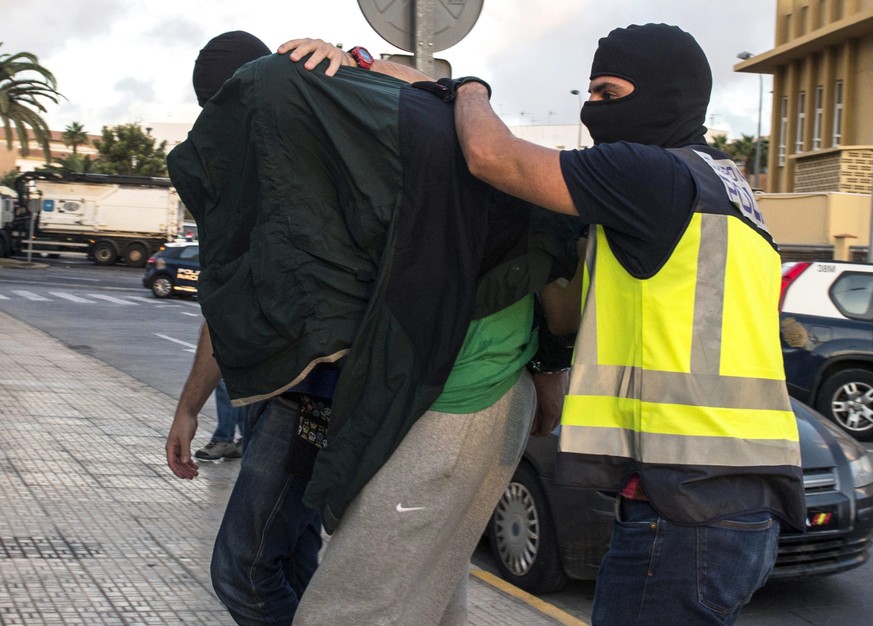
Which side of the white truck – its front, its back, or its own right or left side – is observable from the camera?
left

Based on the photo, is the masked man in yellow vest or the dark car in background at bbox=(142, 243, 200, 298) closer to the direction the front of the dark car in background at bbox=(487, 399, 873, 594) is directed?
the masked man in yellow vest

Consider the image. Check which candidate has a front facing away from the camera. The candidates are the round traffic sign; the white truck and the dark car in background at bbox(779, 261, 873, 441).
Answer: the round traffic sign

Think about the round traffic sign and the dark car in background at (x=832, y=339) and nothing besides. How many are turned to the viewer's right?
1

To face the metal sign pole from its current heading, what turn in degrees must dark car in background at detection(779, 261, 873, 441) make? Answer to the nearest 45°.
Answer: approximately 90° to its right

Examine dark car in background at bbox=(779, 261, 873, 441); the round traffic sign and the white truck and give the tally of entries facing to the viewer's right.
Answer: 1

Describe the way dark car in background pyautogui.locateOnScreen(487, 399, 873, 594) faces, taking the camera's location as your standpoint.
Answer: facing the viewer and to the right of the viewer

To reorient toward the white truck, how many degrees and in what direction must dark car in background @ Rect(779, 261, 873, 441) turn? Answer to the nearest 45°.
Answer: approximately 135° to its left

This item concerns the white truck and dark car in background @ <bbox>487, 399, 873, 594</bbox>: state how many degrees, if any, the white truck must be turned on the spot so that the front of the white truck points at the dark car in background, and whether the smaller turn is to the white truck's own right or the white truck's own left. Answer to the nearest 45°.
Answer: approximately 90° to the white truck's own left

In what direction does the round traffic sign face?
away from the camera

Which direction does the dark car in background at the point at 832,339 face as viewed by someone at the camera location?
facing to the right of the viewer

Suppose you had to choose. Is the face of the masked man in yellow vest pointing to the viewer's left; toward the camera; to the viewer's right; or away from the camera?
to the viewer's left

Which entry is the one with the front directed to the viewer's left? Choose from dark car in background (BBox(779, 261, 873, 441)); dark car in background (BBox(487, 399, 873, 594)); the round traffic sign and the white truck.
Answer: the white truck

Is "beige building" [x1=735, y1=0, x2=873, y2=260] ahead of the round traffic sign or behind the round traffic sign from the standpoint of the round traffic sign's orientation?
ahead

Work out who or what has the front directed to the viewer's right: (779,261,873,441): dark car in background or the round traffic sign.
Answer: the dark car in background

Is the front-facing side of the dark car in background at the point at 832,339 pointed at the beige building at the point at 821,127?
no

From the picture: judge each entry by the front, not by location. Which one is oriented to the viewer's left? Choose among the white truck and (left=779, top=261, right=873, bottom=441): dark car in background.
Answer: the white truck

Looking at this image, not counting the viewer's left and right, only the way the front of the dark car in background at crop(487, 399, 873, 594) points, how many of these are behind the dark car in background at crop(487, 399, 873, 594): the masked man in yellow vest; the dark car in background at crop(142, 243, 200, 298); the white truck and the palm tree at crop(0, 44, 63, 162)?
3
